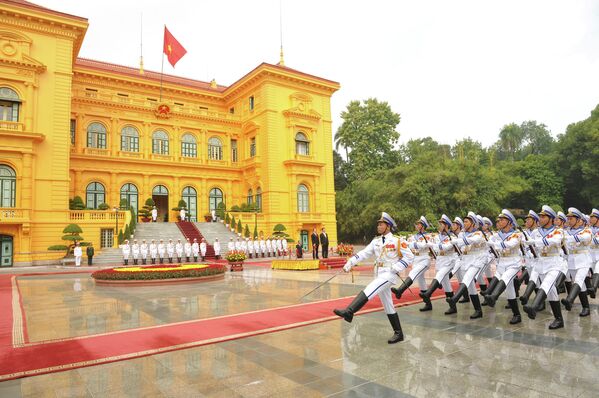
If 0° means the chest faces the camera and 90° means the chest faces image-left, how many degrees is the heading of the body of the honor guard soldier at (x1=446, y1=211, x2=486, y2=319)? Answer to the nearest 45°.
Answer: approximately 45°

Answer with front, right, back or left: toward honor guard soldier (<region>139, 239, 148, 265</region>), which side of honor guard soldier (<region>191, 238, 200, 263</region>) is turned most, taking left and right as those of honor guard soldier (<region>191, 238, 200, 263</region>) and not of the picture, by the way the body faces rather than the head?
right

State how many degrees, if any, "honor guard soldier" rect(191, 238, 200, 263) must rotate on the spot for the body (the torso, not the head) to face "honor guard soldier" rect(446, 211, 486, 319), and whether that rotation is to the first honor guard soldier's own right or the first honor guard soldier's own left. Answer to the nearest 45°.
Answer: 0° — they already face them

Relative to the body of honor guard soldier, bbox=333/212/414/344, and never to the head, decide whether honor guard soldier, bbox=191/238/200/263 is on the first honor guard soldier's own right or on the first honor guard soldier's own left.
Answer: on the first honor guard soldier's own right

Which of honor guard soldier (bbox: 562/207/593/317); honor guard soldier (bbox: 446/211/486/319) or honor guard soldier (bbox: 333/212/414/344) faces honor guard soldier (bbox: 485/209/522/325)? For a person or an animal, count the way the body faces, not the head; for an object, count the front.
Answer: honor guard soldier (bbox: 562/207/593/317)

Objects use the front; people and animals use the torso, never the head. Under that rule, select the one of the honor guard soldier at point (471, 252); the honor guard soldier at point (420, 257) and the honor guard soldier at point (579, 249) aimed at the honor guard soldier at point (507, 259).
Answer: the honor guard soldier at point (579, 249)

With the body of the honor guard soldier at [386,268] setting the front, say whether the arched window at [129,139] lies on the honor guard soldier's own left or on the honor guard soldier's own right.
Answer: on the honor guard soldier's own right

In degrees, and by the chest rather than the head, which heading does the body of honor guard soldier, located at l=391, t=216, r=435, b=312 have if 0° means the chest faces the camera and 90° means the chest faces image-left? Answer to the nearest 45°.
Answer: approximately 45°

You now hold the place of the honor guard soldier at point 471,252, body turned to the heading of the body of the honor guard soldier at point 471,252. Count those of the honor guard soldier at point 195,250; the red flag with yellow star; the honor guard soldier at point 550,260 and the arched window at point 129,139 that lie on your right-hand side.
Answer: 3
